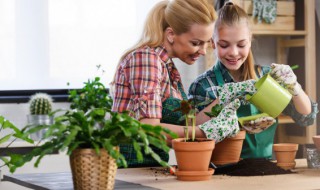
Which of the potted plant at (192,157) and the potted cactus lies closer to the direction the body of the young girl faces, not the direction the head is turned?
the potted plant

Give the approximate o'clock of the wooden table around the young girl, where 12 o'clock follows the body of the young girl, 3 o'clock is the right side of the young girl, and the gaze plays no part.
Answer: The wooden table is roughly at 12 o'clock from the young girl.

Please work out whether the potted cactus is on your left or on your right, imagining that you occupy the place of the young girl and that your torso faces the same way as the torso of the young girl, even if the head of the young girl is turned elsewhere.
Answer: on your right

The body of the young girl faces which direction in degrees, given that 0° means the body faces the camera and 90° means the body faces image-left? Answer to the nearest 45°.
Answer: approximately 0°

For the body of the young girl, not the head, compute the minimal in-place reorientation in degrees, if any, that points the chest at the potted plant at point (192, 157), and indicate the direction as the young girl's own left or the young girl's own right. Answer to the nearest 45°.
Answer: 0° — they already face it

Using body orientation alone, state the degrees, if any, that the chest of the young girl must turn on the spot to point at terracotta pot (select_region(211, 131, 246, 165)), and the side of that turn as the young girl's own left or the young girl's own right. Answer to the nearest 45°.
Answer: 0° — they already face it
